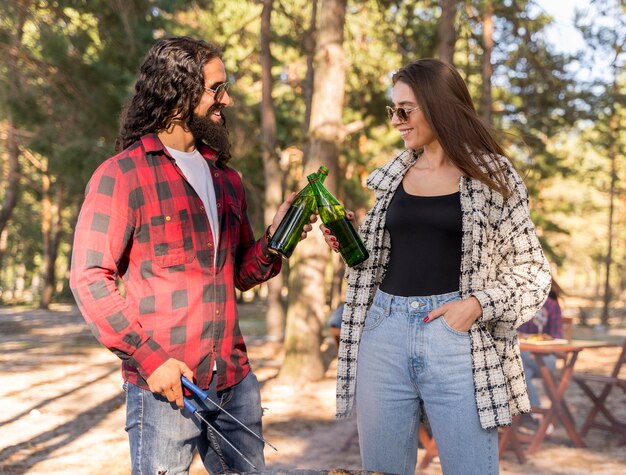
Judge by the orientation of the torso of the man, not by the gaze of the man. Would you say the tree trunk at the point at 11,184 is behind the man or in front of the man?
behind

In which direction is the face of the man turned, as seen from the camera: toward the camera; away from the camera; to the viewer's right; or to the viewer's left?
to the viewer's right

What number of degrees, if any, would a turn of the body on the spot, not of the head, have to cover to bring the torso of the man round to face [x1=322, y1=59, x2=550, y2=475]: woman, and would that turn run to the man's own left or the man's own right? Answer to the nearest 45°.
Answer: approximately 45° to the man's own left

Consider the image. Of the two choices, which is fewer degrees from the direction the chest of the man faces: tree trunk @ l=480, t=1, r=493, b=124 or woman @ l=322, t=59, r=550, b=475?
the woman

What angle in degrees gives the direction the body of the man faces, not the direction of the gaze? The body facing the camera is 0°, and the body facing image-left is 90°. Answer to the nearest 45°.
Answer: approximately 315°

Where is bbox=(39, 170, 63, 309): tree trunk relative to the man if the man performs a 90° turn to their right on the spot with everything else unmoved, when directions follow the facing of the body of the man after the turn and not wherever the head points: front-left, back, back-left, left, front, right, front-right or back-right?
back-right

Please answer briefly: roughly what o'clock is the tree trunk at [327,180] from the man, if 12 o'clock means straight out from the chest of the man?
The tree trunk is roughly at 8 o'clock from the man.

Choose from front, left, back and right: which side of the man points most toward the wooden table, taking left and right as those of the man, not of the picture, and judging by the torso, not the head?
left

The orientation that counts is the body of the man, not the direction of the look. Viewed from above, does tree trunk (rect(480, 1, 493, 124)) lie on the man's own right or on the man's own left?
on the man's own left
